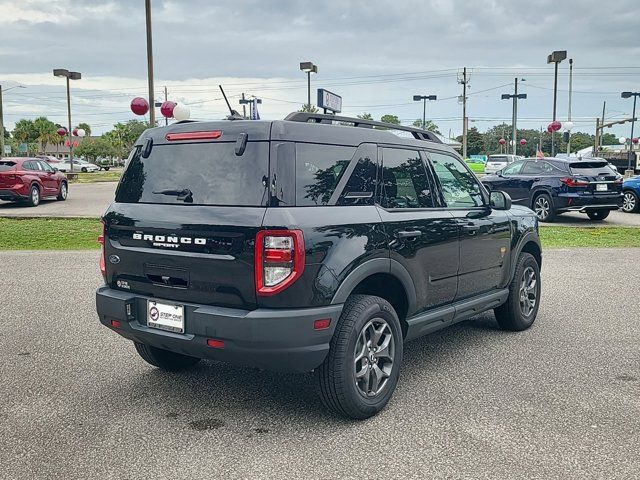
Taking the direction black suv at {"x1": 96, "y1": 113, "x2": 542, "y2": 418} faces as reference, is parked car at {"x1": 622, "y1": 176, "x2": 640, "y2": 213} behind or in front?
in front

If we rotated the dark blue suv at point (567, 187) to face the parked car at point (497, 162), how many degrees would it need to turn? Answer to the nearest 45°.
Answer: approximately 45° to its right

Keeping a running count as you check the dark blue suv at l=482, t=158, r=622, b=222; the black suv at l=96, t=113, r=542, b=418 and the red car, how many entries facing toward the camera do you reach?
0

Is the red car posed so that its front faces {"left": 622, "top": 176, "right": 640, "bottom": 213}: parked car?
no

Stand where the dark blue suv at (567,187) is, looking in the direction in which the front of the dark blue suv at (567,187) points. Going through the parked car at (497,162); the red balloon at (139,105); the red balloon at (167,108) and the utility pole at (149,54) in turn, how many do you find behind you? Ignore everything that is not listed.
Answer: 0

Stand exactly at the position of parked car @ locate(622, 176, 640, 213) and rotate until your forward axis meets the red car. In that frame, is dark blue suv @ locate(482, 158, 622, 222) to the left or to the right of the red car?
left

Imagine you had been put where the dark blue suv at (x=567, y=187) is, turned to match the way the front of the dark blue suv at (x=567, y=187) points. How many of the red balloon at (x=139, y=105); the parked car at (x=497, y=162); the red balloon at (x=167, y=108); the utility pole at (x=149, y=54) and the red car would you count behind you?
0

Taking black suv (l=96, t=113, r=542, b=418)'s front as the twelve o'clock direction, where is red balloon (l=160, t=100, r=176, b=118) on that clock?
The red balloon is roughly at 10 o'clock from the black suv.

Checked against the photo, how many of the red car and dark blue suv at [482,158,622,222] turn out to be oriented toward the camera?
0

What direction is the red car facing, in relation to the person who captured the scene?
facing away from the viewer and to the right of the viewer

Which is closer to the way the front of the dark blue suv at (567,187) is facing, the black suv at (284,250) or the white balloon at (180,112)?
the white balloon

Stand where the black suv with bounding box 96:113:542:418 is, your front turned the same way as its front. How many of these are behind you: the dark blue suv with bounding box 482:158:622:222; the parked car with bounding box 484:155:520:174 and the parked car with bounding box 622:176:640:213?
0

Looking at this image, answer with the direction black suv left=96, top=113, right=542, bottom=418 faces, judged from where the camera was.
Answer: facing away from the viewer and to the right of the viewer

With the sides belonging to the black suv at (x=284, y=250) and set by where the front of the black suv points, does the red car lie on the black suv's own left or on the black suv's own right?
on the black suv's own left

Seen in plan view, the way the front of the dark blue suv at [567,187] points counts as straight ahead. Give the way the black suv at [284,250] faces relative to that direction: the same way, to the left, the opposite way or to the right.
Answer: to the right

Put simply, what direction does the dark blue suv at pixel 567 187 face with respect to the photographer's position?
facing away from the viewer and to the left of the viewer
